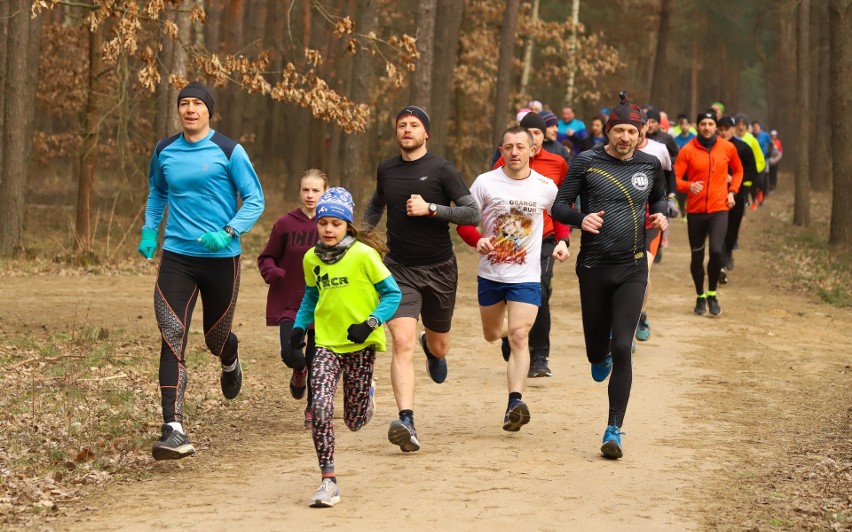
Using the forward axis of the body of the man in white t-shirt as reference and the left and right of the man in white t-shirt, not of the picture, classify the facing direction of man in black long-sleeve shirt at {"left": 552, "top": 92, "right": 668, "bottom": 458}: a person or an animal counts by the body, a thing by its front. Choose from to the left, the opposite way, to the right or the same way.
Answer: the same way

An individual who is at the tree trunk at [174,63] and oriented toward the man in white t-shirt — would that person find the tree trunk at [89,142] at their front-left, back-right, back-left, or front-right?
back-right

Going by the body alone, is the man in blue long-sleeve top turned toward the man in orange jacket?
no

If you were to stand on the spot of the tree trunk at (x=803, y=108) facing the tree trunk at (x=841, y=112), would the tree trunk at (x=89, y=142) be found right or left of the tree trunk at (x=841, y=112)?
right

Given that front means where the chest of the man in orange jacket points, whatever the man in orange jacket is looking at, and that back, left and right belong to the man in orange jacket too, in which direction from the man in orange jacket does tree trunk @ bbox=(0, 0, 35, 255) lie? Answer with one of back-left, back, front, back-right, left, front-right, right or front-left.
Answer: right

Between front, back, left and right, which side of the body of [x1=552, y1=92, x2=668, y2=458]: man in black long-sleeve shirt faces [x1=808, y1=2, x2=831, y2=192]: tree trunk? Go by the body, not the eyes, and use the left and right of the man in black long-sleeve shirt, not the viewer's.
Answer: back

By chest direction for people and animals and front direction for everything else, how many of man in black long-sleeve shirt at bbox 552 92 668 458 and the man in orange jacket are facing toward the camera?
2

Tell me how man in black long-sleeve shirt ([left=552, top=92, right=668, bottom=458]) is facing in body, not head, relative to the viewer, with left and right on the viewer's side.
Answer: facing the viewer

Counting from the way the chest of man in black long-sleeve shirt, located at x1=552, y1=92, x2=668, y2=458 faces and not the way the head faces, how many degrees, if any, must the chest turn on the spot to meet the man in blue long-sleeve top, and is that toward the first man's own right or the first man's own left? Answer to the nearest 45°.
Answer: approximately 90° to the first man's own right

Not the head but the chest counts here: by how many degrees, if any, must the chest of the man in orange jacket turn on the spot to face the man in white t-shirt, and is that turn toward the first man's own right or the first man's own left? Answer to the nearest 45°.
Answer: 0° — they already face them

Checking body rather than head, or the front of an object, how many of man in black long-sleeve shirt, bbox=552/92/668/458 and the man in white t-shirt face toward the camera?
2

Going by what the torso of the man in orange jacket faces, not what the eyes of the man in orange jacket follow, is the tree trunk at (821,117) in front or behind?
behind

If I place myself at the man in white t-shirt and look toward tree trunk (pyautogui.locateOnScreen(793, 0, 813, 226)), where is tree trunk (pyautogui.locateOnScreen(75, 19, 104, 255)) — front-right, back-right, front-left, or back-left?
front-left

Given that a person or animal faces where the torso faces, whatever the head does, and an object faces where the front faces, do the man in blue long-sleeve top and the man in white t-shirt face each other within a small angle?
no

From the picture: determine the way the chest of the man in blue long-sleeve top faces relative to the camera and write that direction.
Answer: toward the camera

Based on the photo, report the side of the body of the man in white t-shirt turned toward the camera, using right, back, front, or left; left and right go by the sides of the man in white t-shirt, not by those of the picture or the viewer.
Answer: front

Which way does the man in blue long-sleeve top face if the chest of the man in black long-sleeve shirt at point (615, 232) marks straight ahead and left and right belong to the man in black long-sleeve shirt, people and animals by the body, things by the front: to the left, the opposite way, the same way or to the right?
the same way

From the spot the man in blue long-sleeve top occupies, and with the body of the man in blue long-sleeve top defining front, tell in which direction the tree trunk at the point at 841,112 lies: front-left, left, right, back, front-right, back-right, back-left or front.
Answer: back-left

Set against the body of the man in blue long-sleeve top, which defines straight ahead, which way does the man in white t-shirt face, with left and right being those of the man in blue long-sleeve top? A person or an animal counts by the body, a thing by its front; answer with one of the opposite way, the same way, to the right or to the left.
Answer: the same way
